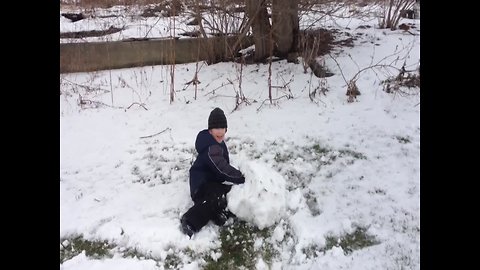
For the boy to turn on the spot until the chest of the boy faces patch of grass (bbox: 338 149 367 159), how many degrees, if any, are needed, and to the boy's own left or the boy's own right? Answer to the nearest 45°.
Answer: approximately 45° to the boy's own left

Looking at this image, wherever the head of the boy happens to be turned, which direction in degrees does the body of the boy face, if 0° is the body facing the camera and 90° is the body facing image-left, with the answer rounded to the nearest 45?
approximately 270°

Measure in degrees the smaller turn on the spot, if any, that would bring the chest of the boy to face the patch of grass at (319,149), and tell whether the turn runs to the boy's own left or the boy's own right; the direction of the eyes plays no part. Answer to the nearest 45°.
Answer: approximately 45° to the boy's own left

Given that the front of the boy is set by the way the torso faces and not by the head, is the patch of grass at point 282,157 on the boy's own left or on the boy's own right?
on the boy's own left

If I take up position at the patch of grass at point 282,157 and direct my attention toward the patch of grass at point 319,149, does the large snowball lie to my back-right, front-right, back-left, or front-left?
back-right
